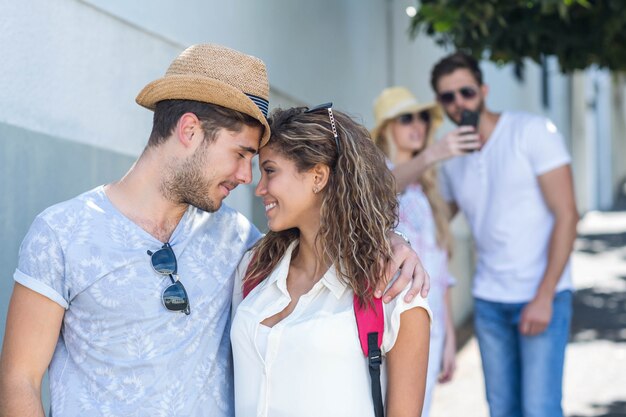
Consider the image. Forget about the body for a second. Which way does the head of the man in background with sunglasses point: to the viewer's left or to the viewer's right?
to the viewer's left

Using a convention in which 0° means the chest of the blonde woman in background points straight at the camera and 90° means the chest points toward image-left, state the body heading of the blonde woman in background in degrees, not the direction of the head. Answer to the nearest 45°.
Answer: approximately 315°

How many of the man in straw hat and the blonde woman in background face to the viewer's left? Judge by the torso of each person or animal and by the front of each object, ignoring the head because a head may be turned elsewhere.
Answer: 0

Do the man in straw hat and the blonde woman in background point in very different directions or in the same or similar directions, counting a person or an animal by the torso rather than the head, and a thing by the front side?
same or similar directions

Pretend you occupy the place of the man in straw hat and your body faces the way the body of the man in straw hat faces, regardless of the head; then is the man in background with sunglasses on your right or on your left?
on your left

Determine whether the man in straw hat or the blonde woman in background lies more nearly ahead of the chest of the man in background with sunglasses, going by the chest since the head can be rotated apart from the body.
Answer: the man in straw hat

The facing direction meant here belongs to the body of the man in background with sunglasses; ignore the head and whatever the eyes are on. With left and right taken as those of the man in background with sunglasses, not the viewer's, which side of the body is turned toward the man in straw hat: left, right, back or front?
front

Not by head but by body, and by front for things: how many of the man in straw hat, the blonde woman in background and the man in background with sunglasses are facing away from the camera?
0

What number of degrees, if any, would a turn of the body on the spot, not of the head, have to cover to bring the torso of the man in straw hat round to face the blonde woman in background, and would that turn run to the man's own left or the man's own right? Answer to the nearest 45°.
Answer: approximately 90° to the man's own left

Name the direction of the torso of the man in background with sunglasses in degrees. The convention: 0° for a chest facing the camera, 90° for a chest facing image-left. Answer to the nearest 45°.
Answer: approximately 45°
